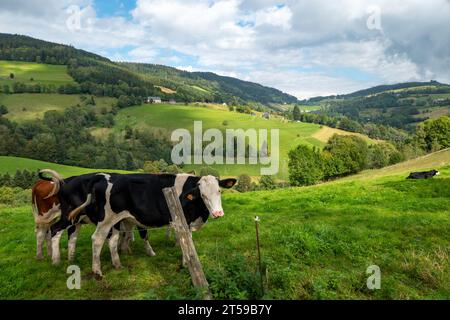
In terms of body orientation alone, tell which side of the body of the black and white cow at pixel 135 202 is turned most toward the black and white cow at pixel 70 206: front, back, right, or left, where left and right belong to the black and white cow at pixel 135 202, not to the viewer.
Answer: back

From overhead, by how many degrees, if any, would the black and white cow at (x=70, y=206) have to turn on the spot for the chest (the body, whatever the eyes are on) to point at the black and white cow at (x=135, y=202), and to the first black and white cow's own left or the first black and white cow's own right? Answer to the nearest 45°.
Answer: approximately 45° to the first black and white cow's own right

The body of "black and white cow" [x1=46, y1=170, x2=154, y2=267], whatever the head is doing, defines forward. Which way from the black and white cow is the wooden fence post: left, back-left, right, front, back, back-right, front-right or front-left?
front-right

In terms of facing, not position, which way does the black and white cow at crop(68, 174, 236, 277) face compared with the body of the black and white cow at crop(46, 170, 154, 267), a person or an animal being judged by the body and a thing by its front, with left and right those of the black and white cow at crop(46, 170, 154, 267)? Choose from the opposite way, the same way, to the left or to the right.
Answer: the same way

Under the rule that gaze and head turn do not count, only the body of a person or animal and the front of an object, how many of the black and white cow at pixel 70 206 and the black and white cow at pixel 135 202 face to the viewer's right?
2

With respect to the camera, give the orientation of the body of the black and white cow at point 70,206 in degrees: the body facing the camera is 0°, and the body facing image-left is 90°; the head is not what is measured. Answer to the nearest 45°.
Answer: approximately 270°

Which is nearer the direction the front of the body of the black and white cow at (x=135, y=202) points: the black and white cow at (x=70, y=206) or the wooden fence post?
the wooden fence post

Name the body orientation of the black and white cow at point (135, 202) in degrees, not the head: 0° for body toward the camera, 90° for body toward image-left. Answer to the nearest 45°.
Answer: approximately 270°

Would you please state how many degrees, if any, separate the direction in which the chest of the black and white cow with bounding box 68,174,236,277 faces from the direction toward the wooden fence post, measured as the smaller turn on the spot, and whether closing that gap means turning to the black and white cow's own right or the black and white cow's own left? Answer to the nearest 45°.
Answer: approximately 45° to the black and white cow's own right
